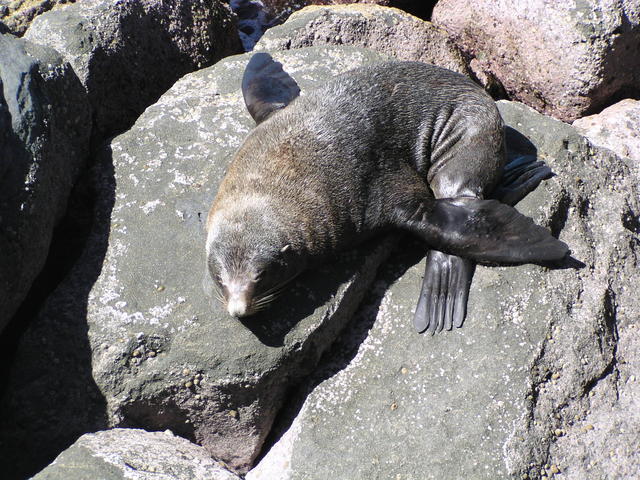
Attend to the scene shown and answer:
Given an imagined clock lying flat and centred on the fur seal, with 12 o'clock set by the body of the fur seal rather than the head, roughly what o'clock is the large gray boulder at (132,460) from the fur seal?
The large gray boulder is roughly at 12 o'clock from the fur seal.

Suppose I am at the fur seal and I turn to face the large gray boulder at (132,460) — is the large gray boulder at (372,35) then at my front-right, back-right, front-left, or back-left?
back-right

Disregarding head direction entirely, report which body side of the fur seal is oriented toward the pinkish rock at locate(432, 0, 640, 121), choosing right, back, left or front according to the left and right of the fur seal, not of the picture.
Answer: back

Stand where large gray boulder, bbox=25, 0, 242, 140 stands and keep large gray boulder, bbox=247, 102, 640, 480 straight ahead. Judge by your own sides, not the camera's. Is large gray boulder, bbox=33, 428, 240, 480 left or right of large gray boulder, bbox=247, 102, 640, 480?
right

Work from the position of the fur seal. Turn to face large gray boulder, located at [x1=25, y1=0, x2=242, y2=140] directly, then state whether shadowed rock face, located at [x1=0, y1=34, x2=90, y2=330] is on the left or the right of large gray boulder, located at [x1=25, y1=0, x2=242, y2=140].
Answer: left

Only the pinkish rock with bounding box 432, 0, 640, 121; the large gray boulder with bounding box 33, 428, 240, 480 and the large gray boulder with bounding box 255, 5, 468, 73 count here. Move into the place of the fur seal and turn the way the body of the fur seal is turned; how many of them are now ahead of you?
1

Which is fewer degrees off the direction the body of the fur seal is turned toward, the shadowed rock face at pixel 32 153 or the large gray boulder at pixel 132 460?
the large gray boulder

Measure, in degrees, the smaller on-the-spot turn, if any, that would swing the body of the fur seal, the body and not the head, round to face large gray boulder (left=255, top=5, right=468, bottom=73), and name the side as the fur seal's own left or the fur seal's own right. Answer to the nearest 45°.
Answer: approximately 135° to the fur seal's own right

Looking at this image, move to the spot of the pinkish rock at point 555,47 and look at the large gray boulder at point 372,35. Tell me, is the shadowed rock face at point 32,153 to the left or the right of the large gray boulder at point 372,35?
left

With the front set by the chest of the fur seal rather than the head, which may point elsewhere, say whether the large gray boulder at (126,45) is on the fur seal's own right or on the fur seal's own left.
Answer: on the fur seal's own right

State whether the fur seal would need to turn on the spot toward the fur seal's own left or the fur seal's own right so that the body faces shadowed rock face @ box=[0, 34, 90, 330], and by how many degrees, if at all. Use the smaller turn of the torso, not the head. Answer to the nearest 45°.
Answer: approximately 45° to the fur seal's own right

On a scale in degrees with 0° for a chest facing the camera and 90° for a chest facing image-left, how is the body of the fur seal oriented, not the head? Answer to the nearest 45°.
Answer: approximately 45°
